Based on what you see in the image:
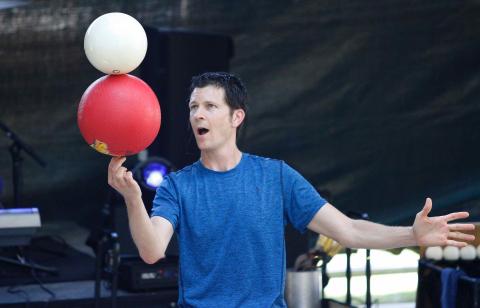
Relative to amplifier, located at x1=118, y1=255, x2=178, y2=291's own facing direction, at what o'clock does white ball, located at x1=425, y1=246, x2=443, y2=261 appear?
The white ball is roughly at 10 o'clock from the amplifier.

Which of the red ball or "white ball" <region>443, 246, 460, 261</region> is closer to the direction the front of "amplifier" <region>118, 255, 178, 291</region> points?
the red ball

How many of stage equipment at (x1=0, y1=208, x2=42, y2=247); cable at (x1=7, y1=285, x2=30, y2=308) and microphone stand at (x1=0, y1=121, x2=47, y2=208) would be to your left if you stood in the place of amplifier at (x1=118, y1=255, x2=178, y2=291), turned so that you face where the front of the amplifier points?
0

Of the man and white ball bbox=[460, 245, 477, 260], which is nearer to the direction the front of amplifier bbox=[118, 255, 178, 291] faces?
the man

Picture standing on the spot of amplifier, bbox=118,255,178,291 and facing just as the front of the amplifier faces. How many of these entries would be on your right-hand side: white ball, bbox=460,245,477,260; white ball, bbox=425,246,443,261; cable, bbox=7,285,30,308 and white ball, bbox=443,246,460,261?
1

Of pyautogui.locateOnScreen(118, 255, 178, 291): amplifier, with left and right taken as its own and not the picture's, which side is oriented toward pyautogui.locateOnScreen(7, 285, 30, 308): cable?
right

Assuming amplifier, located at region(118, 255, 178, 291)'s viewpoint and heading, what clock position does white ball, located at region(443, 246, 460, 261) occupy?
The white ball is roughly at 10 o'clock from the amplifier.

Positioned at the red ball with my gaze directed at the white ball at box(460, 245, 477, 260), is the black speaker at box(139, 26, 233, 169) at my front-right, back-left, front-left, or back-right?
front-left

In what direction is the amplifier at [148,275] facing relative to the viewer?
toward the camera

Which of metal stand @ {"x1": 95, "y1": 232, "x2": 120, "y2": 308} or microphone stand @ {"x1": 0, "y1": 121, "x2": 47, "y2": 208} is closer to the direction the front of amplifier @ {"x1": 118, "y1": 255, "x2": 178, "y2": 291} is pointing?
the metal stand

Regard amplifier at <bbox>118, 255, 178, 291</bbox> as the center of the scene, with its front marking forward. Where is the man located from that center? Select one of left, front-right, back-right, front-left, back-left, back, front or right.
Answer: front

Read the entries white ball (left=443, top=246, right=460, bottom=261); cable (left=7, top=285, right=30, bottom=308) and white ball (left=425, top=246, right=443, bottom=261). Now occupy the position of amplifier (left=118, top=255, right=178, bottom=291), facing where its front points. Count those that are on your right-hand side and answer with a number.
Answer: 1

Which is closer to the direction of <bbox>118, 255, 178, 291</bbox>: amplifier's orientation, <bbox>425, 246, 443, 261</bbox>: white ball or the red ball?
the red ball

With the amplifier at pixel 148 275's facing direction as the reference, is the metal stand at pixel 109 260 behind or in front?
in front

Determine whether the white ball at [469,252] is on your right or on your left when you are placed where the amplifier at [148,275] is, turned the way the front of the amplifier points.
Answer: on your left

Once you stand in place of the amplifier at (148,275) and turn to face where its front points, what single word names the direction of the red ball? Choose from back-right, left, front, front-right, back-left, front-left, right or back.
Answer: front

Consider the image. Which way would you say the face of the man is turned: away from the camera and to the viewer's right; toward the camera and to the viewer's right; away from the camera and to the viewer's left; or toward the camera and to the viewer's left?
toward the camera and to the viewer's left

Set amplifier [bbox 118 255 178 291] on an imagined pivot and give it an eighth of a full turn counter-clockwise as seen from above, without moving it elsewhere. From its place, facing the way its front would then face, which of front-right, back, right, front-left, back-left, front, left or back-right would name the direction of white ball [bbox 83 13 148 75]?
front-right
